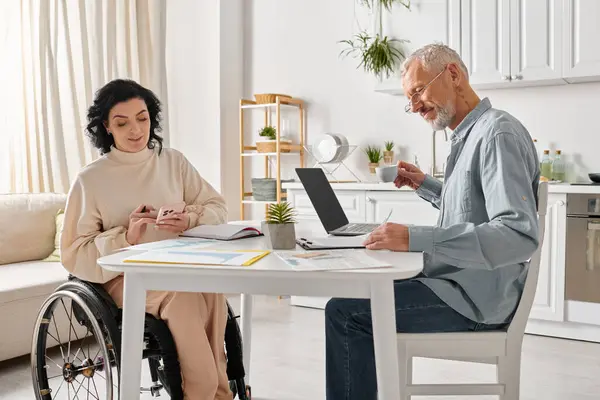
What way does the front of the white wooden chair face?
to the viewer's left

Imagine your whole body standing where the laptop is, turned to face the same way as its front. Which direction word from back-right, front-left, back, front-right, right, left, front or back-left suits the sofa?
back

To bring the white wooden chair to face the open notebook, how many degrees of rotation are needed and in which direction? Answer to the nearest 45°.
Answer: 0° — it already faces it

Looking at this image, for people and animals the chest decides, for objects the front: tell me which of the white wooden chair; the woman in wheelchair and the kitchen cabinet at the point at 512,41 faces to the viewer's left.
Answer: the white wooden chair

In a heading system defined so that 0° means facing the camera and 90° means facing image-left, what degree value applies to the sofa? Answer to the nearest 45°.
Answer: approximately 315°

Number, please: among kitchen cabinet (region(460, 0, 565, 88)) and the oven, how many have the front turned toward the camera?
2

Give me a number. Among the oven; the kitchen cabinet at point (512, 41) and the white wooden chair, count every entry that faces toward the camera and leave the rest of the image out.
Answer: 2

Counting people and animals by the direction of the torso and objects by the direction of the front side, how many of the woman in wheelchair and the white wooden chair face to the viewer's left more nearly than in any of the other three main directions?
1

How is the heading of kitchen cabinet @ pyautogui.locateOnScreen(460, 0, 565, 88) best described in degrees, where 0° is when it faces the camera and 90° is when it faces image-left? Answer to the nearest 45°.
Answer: approximately 0°

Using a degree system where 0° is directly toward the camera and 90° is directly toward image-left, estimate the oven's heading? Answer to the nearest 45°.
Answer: approximately 0°

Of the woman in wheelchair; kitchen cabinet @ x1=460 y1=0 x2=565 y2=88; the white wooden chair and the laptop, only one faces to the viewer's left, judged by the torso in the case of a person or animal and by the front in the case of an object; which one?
the white wooden chair

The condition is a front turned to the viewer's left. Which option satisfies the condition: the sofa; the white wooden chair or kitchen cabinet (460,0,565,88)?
the white wooden chair
